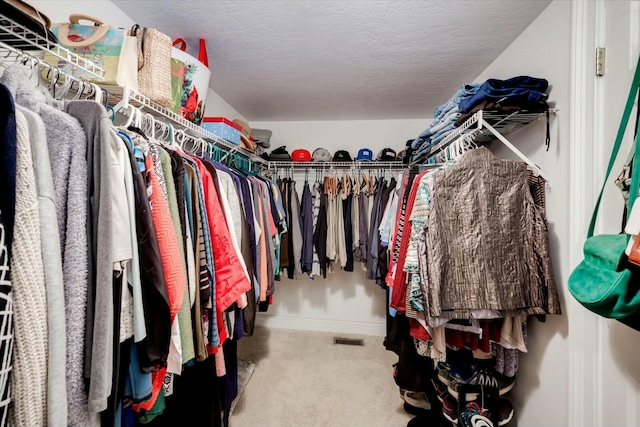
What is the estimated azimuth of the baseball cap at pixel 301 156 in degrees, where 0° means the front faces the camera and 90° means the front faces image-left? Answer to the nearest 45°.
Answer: approximately 0°

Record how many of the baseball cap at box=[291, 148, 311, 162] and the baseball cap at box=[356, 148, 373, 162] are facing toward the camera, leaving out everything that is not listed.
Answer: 2

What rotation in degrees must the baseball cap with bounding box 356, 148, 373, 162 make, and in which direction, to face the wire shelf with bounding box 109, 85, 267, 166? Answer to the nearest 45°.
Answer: approximately 45° to its right

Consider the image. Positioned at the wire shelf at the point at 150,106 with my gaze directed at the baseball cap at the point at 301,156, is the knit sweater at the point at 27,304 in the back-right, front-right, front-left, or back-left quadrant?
back-right

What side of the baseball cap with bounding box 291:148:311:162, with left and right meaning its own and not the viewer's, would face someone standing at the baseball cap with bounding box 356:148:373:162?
left

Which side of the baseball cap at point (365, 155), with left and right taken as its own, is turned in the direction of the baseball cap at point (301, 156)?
right

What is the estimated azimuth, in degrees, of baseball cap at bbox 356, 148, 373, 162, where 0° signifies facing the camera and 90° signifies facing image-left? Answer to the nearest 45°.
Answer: approximately 0°

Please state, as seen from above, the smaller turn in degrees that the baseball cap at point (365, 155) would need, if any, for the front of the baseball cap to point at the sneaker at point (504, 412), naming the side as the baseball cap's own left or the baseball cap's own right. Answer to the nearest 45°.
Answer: approximately 45° to the baseball cap's own left
